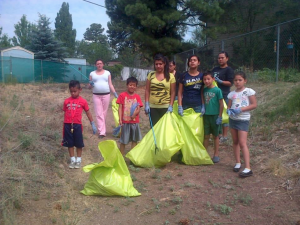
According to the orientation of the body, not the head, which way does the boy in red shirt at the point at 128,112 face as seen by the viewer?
toward the camera

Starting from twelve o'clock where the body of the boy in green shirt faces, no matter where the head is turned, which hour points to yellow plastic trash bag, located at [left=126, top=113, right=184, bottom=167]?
The yellow plastic trash bag is roughly at 2 o'clock from the boy in green shirt.

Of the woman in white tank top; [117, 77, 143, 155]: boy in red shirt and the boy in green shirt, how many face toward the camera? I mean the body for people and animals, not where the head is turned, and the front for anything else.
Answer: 3

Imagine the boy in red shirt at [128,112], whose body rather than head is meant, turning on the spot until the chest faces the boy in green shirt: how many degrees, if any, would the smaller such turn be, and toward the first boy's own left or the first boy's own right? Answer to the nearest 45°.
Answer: approximately 90° to the first boy's own left

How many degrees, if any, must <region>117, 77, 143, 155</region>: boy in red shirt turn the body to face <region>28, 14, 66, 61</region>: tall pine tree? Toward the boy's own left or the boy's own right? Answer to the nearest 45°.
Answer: approximately 180°

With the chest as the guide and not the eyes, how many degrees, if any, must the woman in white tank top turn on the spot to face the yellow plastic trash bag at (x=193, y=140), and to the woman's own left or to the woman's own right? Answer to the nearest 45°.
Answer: approximately 45° to the woman's own left

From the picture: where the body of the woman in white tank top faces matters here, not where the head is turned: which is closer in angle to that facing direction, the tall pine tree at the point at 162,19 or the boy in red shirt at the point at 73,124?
the boy in red shirt

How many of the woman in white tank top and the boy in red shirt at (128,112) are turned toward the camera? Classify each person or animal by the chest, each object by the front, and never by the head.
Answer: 2

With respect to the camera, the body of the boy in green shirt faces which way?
toward the camera

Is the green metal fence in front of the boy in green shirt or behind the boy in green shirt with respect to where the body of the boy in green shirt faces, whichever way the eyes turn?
behind
